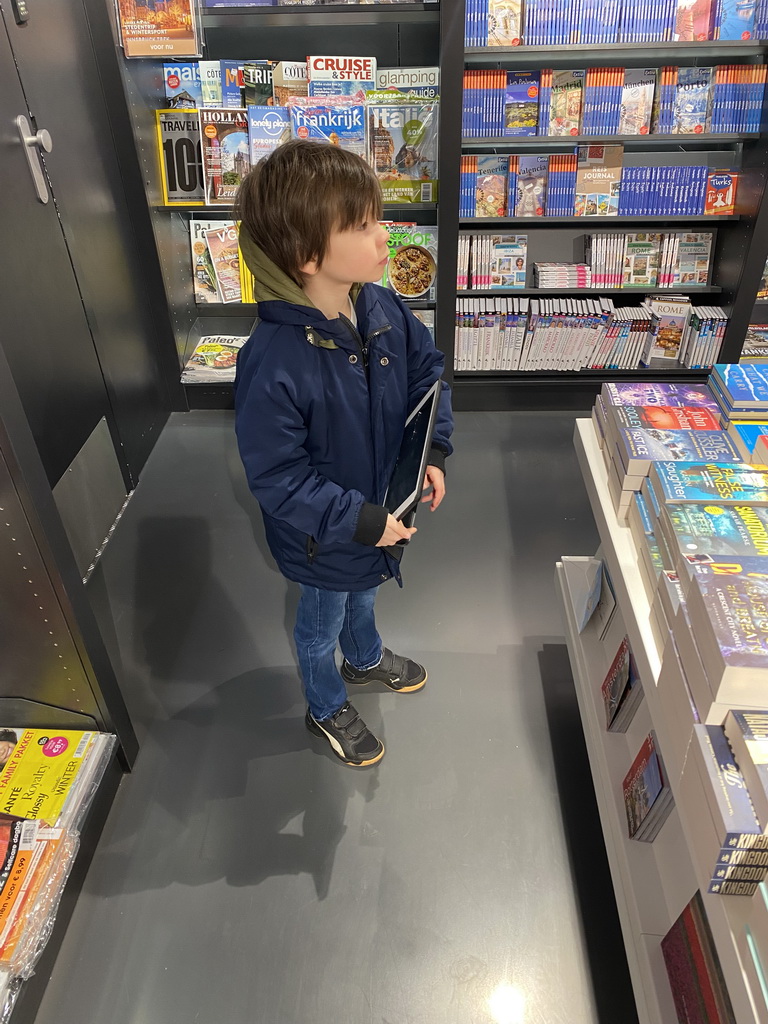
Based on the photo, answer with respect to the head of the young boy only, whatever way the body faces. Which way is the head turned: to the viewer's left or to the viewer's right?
to the viewer's right

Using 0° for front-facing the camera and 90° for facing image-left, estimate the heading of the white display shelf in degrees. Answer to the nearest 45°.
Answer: approximately 90°

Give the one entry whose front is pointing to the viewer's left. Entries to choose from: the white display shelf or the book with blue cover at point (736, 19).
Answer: the white display shelf

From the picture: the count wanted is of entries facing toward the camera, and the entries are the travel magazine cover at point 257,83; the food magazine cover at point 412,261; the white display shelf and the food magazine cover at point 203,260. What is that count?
3

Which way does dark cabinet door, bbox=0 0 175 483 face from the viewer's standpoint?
to the viewer's right
